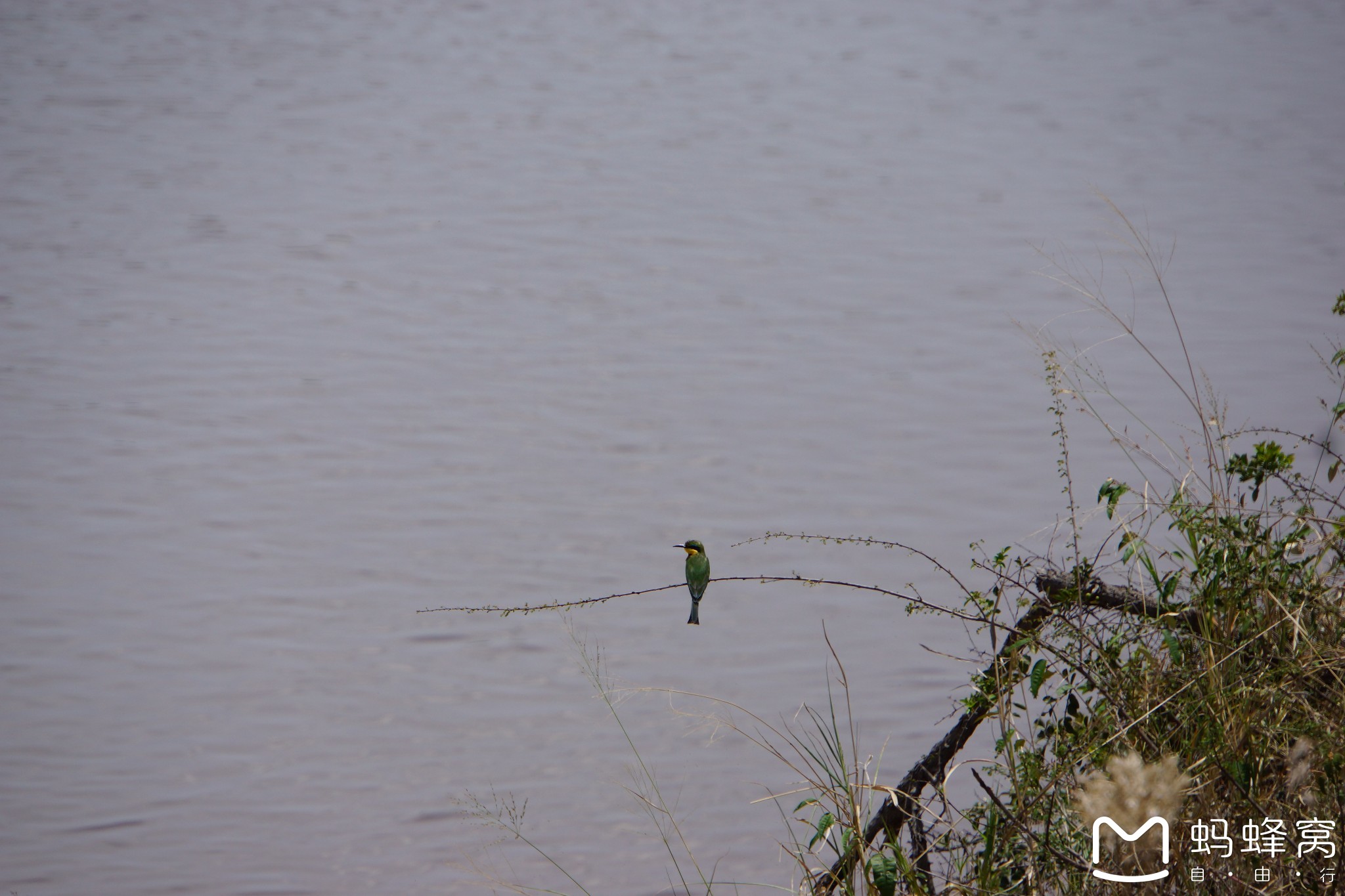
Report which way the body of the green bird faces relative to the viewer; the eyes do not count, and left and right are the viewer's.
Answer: facing away from the viewer and to the left of the viewer
